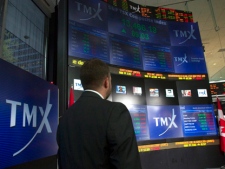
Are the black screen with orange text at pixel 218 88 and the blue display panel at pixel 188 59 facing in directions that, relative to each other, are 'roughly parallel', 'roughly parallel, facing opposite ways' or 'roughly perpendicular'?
roughly parallel

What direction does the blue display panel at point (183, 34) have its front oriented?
toward the camera

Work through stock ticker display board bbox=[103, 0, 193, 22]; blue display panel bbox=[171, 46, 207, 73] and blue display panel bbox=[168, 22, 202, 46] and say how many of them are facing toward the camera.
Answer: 3

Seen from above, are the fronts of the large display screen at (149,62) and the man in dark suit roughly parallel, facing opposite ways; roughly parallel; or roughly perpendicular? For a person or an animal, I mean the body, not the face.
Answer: roughly parallel, facing opposite ways

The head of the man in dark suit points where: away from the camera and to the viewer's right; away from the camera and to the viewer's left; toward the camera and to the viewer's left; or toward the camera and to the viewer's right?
away from the camera and to the viewer's right

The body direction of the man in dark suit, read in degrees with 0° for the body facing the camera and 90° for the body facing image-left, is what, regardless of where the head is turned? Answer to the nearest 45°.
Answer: approximately 225°

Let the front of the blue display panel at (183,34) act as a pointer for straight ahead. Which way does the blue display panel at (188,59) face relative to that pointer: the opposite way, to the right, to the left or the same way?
the same way

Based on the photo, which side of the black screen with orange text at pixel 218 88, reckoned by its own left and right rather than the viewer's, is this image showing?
front

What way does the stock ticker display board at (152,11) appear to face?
toward the camera

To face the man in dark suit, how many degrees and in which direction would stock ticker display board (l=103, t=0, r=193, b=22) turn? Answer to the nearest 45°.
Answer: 0° — it already faces them

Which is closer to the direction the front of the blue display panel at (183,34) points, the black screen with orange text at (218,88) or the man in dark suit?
the man in dark suit

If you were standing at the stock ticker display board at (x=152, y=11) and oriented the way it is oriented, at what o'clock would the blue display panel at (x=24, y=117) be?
The blue display panel is roughly at 1 o'clock from the stock ticker display board.

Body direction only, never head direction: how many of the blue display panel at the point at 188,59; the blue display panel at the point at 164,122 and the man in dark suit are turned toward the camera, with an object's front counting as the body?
2

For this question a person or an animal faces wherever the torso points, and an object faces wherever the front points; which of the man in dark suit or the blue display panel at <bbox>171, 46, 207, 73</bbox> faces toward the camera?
the blue display panel
